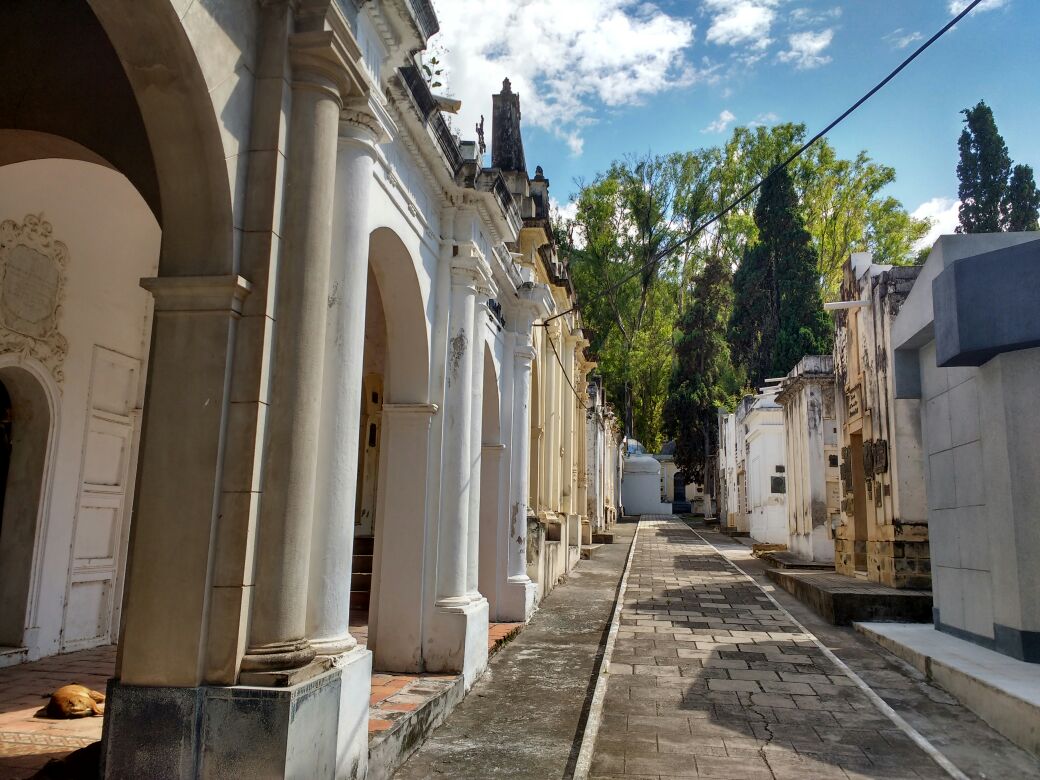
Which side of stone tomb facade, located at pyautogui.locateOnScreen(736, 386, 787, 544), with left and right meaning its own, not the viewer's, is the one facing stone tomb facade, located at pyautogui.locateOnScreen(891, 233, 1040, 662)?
left

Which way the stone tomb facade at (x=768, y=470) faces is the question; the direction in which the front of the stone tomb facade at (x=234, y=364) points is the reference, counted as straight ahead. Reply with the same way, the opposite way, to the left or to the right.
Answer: the opposite way

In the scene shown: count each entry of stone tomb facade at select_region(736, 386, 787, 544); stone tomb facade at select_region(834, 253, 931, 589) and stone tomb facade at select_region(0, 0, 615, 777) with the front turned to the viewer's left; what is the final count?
2

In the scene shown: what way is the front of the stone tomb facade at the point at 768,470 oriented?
to the viewer's left

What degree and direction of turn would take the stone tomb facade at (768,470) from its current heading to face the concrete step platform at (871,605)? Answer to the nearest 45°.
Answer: approximately 90° to its left

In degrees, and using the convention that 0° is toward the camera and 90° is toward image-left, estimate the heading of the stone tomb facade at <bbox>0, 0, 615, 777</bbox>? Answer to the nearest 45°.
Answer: approximately 315°

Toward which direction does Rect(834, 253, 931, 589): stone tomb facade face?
to the viewer's left

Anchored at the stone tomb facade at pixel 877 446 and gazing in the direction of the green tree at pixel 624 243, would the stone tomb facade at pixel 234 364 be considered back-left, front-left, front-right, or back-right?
back-left

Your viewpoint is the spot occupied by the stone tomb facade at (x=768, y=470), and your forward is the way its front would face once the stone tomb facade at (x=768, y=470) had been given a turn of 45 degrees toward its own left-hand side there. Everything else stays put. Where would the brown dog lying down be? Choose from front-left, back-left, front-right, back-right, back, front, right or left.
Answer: front-left

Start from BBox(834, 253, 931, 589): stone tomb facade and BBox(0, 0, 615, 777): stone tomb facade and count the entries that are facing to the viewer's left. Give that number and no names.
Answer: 1

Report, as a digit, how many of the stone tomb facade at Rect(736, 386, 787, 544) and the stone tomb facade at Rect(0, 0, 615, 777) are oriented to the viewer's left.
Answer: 1
